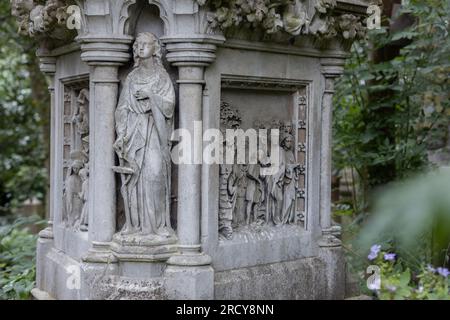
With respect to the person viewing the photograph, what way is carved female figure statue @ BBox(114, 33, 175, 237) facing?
facing the viewer

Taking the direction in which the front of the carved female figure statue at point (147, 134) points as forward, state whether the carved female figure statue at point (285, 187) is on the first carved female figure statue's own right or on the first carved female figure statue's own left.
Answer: on the first carved female figure statue's own left

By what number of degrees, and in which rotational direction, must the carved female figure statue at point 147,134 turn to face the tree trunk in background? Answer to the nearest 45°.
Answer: approximately 135° to its left
